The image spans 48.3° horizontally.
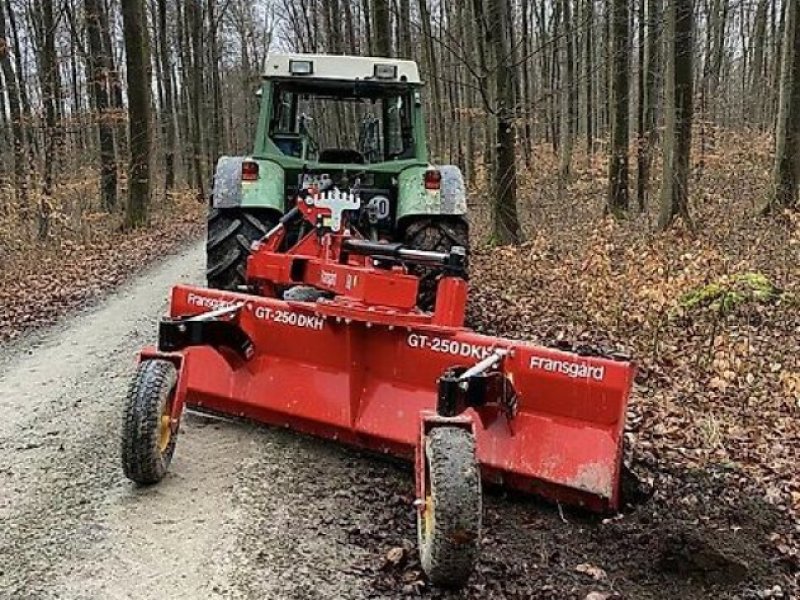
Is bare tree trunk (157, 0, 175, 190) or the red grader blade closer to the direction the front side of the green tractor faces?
the bare tree trunk

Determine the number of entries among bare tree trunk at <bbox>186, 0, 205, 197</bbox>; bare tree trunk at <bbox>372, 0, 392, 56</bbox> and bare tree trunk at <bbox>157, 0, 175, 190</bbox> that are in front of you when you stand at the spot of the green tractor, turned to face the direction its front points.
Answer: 3

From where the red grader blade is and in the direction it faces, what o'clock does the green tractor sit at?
The green tractor is roughly at 12 o'clock from the red grader blade.

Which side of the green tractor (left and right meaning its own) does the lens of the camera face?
back

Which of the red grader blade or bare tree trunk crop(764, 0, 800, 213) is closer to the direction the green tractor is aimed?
the bare tree trunk

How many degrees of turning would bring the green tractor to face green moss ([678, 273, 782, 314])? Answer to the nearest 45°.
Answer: approximately 90° to its right

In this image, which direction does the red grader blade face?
away from the camera

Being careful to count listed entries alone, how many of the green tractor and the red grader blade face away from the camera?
2

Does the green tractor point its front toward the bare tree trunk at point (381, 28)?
yes

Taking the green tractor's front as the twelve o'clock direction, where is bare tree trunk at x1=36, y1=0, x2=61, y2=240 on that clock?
The bare tree trunk is roughly at 11 o'clock from the green tractor.
